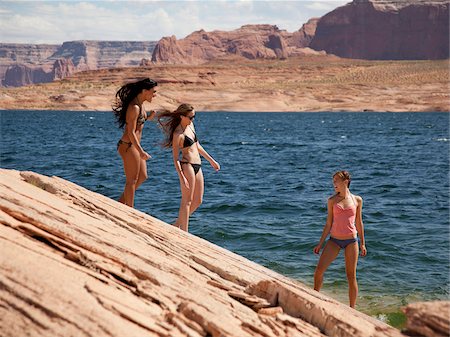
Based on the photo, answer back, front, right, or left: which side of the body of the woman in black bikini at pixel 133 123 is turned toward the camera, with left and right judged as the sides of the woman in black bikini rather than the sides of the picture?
right

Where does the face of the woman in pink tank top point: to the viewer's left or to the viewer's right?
to the viewer's left

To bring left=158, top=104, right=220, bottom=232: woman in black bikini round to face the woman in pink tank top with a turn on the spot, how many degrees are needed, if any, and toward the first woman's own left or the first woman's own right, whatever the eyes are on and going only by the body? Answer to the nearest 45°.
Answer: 0° — they already face them

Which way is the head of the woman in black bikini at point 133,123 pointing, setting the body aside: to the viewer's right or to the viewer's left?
to the viewer's right

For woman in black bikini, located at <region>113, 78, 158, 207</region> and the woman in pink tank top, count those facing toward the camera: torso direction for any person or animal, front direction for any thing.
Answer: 1

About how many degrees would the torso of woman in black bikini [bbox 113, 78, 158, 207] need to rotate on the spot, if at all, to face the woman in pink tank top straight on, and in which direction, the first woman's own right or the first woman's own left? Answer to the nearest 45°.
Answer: approximately 45° to the first woman's own right

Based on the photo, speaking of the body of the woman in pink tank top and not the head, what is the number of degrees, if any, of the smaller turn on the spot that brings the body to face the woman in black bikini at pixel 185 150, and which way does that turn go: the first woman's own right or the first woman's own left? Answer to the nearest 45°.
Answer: approximately 90° to the first woman's own right

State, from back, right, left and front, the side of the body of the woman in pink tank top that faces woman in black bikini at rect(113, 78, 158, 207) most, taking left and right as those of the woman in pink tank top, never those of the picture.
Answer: right
